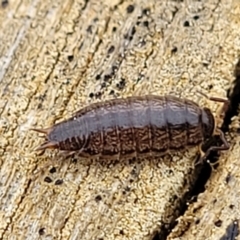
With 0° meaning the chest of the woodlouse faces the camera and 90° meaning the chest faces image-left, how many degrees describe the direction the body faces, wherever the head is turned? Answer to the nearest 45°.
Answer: approximately 270°
